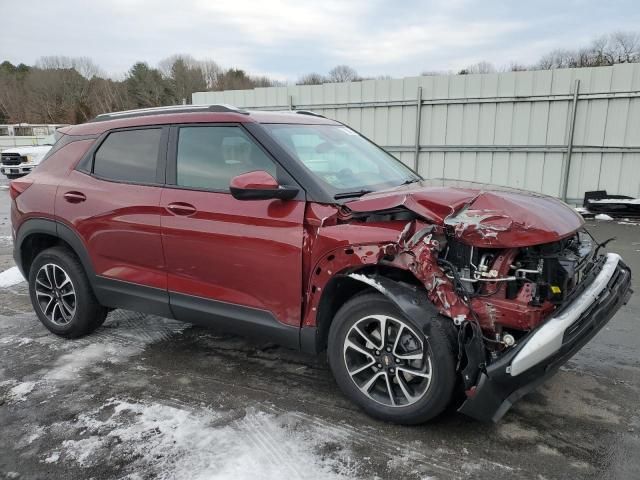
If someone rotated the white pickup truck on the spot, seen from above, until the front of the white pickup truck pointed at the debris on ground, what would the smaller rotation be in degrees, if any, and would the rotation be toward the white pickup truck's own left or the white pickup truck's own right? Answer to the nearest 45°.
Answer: approximately 90° to the white pickup truck's own left

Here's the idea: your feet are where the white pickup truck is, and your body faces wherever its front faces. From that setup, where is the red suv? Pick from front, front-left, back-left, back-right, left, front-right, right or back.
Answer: front-left

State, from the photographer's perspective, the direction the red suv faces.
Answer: facing the viewer and to the right of the viewer

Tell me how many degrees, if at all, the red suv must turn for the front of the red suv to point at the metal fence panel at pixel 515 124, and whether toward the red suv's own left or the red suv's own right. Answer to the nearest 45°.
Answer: approximately 90° to the red suv's own left

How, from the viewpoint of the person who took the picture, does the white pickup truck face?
facing the viewer and to the left of the viewer

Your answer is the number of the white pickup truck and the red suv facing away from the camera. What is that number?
0

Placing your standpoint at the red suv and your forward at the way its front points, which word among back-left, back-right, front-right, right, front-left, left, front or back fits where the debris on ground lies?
left

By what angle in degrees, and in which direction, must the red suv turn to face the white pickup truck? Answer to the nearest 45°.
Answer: approximately 180°

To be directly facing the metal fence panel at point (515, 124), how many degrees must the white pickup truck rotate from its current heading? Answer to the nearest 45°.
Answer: approximately 90° to its left
